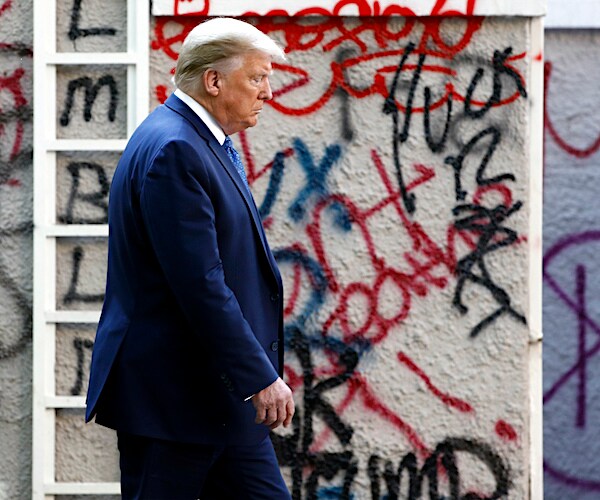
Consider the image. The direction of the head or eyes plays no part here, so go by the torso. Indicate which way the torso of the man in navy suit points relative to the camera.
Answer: to the viewer's right

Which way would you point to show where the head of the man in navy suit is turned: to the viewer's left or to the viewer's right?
to the viewer's right

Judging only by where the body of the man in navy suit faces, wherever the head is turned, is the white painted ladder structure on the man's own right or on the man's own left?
on the man's own left
